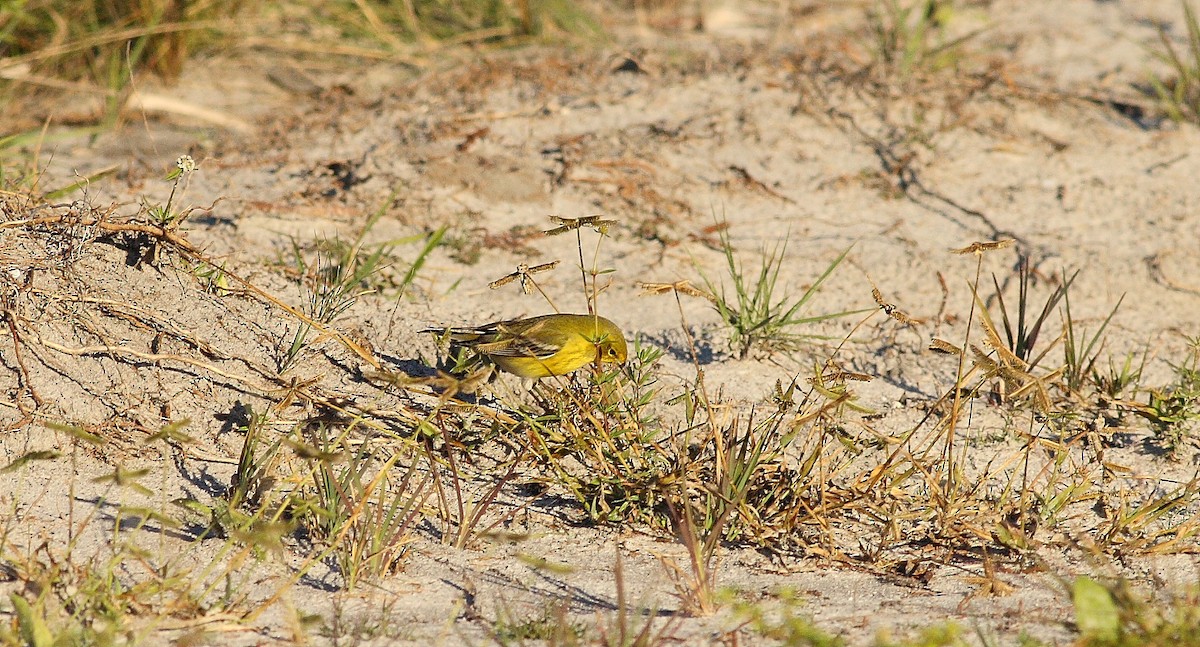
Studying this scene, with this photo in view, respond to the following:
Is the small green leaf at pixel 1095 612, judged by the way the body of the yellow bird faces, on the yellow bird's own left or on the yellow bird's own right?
on the yellow bird's own right

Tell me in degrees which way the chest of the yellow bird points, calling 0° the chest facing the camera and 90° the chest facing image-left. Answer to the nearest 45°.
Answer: approximately 270°

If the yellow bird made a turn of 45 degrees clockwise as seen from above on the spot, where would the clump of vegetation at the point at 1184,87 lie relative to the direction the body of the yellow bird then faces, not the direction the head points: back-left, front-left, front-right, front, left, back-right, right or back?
left
